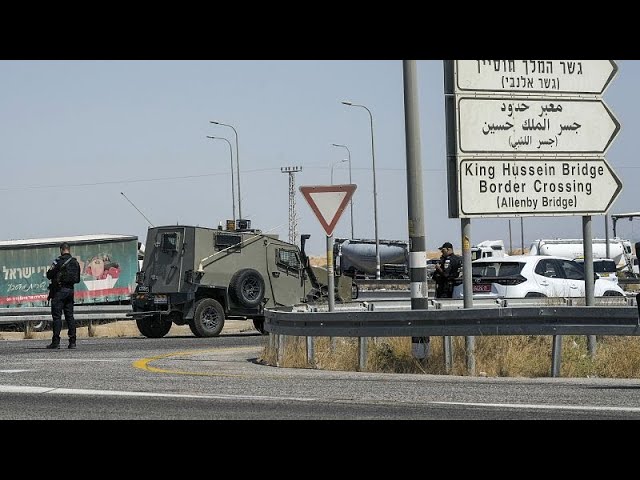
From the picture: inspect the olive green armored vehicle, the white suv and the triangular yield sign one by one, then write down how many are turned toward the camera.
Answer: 1

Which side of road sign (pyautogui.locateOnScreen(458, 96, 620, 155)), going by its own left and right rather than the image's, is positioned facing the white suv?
back

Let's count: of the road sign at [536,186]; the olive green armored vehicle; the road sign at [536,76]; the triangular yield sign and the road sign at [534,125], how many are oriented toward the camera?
4

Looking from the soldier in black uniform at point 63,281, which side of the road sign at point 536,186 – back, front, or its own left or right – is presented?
right
